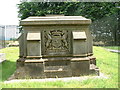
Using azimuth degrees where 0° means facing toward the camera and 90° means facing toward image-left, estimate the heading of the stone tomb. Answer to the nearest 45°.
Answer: approximately 0°
